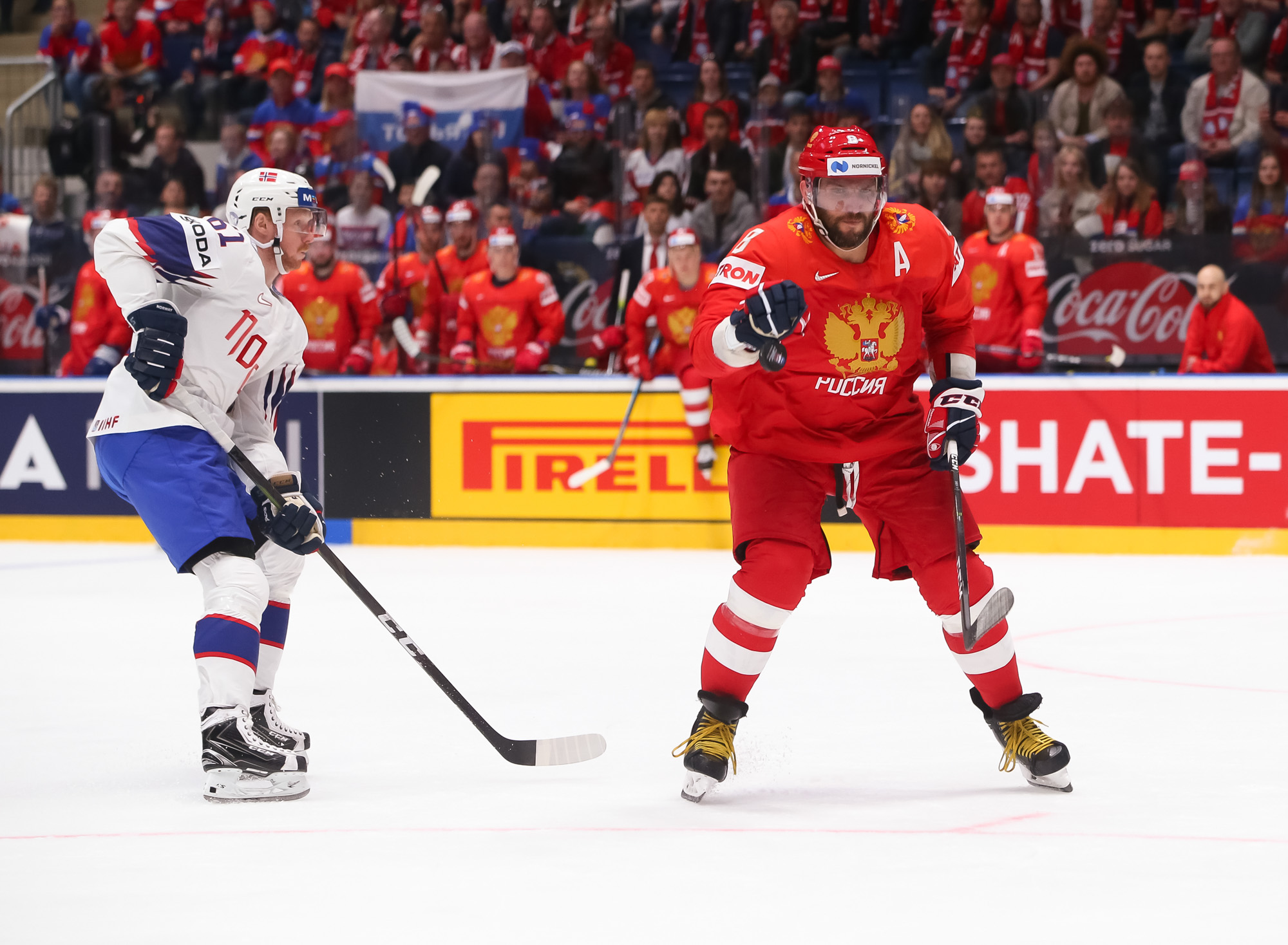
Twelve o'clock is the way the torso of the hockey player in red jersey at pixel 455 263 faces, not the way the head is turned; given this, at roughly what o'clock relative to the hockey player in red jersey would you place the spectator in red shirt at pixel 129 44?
The spectator in red shirt is roughly at 5 o'clock from the hockey player in red jersey.

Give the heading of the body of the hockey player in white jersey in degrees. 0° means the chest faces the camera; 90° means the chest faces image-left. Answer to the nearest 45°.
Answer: approximately 270°

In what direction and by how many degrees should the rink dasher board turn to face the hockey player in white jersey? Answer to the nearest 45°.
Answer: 0° — it already faces them

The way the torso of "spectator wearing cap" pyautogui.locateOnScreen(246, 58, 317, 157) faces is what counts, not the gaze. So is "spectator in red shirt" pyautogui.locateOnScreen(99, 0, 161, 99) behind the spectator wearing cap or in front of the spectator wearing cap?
behind

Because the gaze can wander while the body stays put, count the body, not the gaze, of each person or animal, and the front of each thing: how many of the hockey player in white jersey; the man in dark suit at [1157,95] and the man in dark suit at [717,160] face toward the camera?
2

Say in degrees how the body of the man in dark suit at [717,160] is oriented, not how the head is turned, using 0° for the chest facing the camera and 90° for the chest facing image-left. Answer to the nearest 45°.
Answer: approximately 0°

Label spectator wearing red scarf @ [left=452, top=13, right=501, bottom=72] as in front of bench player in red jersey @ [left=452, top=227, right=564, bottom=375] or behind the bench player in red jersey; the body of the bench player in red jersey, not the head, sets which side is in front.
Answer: behind

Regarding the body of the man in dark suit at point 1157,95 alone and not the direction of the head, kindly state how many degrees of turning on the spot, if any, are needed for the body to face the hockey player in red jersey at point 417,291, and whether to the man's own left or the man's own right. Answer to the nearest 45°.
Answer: approximately 90° to the man's own right

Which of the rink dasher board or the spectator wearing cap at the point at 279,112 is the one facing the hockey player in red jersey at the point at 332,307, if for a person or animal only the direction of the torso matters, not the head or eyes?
the spectator wearing cap

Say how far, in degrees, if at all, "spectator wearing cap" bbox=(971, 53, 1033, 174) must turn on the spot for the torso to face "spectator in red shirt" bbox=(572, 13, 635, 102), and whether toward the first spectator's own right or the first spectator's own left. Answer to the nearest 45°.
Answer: approximately 135° to the first spectator's own right
